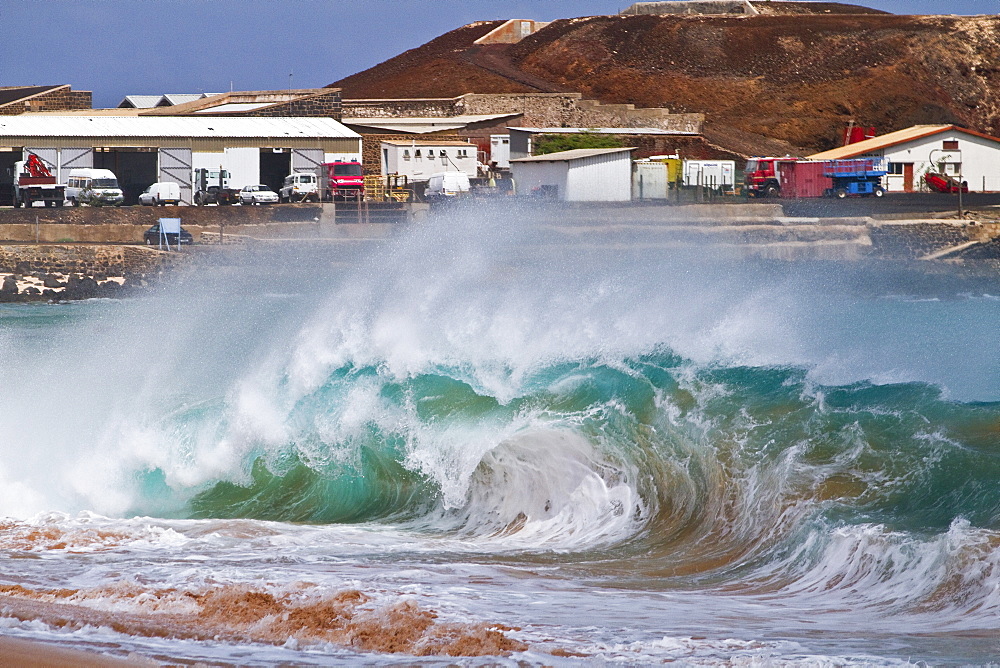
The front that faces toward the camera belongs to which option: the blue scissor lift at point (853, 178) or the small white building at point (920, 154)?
the small white building

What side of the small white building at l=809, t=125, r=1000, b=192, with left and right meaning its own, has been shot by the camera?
front

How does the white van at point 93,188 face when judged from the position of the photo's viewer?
facing the viewer and to the right of the viewer

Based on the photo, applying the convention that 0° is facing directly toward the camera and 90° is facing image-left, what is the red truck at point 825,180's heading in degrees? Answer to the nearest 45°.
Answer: approximately 45°

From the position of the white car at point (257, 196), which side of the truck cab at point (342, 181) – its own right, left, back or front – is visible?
right

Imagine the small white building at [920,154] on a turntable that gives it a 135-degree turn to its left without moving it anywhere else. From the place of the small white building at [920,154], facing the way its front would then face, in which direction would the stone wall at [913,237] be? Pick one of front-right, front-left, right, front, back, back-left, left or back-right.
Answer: back-right

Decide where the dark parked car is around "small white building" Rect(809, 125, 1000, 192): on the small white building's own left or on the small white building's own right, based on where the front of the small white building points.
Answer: on the small white building's own right

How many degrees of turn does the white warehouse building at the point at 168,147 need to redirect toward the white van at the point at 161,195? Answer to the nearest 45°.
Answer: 0° — it already faces it

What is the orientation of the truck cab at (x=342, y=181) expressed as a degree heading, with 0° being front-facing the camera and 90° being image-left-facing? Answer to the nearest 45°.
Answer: approximately 315°

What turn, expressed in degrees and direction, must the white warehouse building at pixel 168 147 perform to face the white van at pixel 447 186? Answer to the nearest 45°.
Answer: approximately 45° to its left

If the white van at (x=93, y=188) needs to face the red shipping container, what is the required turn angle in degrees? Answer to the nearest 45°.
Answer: approximately 45° to its left

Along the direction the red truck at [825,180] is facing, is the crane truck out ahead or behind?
ahead

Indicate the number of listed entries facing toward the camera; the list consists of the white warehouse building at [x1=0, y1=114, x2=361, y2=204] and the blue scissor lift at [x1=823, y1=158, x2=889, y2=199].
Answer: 1
